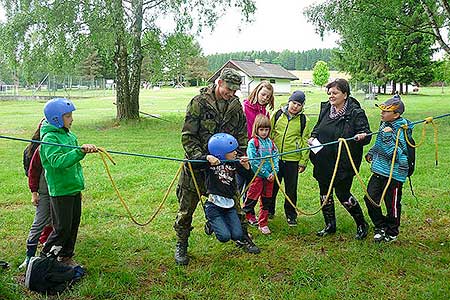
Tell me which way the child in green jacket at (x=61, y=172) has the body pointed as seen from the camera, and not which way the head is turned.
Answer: to the viewer's right

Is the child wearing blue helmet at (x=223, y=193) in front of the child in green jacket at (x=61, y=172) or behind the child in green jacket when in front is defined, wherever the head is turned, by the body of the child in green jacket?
in front

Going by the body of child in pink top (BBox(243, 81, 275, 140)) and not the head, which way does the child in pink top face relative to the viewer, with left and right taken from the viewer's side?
facing the viewer and to the right of the viewer

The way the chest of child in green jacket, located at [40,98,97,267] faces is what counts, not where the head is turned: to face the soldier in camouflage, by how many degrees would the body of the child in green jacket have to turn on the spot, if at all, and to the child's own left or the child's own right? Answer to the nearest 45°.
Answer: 0° — they already face them

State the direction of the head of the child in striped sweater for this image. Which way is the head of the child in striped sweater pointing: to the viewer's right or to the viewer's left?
to the viewer's left

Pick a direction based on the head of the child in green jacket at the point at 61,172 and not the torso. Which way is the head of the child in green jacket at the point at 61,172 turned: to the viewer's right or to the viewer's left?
to the viewer's right

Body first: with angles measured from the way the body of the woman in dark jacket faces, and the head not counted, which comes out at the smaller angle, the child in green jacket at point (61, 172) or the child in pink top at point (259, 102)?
the child in green jacket

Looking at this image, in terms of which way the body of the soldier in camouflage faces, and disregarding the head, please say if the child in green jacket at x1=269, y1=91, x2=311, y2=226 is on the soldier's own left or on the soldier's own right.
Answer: on the soldier's own left

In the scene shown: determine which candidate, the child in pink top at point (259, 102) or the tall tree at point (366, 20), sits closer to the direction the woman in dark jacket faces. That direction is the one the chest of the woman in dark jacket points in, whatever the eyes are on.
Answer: the child in pink top

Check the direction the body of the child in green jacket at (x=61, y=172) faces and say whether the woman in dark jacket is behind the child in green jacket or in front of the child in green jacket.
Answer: in front

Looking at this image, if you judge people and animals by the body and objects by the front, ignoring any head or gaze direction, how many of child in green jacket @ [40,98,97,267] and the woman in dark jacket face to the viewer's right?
1

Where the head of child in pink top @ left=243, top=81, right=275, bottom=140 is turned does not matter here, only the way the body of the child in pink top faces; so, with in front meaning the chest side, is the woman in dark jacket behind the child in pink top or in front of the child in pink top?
in front

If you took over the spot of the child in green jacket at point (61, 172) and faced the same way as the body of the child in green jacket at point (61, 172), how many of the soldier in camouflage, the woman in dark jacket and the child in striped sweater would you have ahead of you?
3

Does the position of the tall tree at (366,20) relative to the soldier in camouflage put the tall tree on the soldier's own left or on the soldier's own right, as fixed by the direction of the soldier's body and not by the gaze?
on the soldier's own left

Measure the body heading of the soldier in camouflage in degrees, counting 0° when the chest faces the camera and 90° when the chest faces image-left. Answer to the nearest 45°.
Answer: approximately 315°

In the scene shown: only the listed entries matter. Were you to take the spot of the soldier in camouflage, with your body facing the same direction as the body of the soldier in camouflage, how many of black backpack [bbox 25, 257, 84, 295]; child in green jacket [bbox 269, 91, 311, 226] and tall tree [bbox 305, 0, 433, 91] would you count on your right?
1
